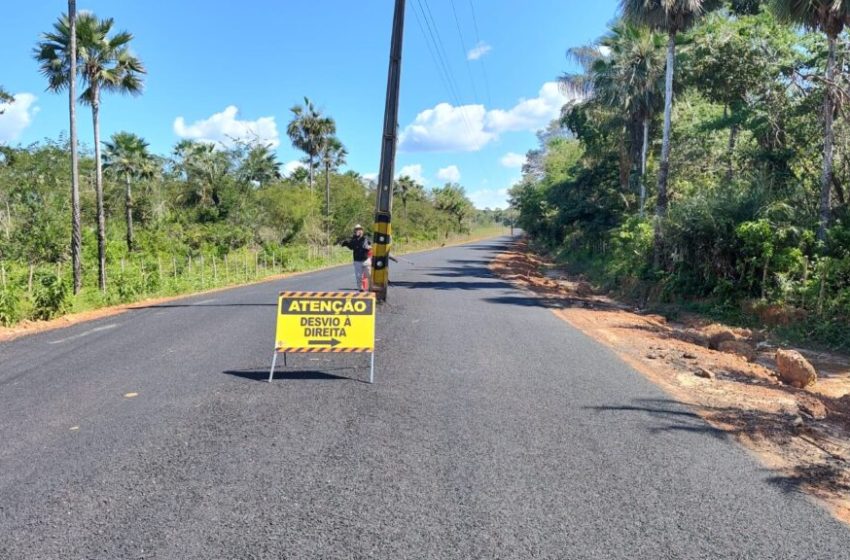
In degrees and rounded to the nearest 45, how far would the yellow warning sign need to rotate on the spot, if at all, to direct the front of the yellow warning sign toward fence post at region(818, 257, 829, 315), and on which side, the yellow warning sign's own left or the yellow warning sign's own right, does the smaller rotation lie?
approximately 90° to the yellow warning sign's own left

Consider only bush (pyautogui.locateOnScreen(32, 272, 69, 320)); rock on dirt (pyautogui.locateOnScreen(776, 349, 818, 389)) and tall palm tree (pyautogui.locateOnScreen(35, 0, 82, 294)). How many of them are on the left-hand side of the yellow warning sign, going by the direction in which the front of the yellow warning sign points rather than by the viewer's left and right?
1

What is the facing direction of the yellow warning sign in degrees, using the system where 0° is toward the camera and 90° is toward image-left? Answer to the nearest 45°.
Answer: approximately 0°

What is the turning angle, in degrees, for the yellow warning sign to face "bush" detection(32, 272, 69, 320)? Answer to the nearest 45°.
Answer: approximately 135° to its right

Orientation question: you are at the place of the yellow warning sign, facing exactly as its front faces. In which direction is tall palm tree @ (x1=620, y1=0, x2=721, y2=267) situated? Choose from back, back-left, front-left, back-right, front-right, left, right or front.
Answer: back-left

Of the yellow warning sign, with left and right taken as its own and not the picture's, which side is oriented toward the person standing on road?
back

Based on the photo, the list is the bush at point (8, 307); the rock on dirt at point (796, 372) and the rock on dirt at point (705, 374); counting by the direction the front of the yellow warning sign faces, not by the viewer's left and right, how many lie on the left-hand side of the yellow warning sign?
2

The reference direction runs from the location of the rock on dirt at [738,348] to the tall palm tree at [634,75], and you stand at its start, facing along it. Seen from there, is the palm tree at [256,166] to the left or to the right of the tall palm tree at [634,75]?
left

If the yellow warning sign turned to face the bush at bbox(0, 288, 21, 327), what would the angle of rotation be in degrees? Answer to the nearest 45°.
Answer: approximately 135° to its right

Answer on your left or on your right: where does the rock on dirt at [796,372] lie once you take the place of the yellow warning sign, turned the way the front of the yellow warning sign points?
on your left

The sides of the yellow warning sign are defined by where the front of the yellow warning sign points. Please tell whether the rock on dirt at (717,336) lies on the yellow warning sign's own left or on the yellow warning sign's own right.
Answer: on the yellow warning sign's own left

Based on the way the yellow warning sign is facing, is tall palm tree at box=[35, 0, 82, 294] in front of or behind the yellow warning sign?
behind

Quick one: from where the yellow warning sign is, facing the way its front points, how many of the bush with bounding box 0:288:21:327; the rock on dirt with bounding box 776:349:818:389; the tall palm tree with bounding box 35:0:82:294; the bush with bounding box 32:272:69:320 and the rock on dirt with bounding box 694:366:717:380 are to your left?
2

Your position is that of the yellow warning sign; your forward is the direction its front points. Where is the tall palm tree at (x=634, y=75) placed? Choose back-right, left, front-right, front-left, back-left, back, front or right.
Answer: back-left

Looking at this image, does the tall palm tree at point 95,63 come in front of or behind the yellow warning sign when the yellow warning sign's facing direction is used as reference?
behind

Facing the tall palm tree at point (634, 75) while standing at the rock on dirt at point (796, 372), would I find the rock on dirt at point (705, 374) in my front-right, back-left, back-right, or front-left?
back-left
